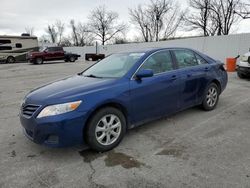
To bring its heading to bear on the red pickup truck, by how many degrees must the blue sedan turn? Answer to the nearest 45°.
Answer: approximately 135° to its right

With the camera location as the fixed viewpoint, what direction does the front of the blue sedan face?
facing the viewer and to the left of the viewer

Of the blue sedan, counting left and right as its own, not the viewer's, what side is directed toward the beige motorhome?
right

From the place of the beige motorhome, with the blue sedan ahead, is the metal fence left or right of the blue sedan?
left
